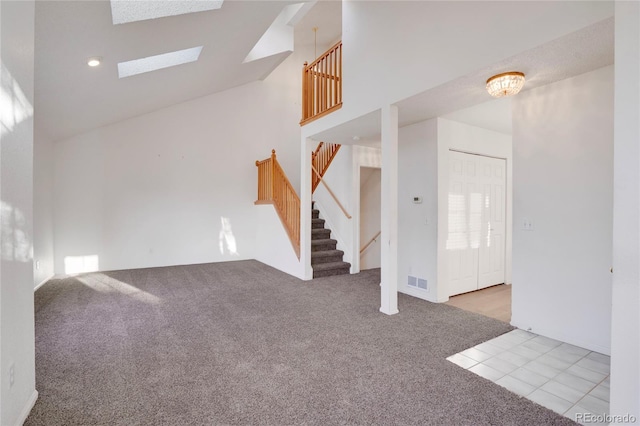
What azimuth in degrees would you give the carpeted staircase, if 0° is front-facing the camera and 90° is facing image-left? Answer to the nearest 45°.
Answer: approximately 315°

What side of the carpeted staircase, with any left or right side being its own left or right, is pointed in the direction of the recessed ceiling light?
right

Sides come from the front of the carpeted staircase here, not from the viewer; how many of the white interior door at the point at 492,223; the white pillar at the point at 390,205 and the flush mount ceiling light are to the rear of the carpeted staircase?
0

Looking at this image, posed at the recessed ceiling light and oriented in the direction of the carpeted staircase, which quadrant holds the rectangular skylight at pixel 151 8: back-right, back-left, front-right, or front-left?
front-right

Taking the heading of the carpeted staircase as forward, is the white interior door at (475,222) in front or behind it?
in front

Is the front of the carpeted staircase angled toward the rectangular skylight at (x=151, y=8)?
no

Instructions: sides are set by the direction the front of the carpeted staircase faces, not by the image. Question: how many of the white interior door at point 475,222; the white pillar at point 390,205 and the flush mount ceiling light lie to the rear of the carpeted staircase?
0
